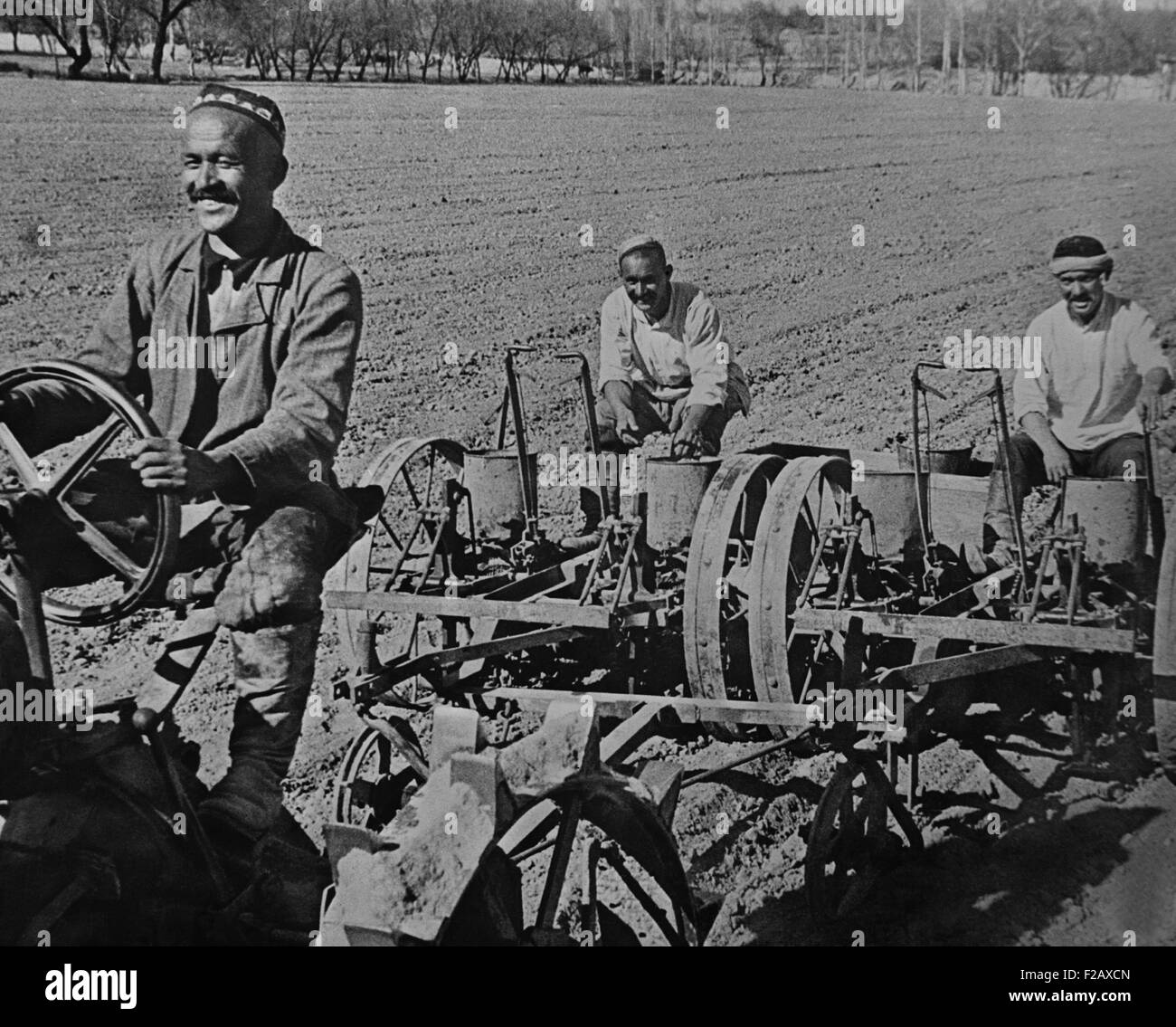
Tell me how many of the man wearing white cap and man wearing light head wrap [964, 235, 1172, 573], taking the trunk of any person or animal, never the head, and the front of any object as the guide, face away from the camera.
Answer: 0

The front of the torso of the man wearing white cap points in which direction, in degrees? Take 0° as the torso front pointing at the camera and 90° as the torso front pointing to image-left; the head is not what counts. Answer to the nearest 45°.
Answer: approximately 45°

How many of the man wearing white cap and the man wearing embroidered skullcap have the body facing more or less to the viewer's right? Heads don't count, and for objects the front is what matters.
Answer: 0

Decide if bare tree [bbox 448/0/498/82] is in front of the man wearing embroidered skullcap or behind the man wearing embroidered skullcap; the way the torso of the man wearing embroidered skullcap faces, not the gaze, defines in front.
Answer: behind

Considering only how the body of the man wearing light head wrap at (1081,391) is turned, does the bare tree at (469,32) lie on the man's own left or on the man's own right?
on the man's own right

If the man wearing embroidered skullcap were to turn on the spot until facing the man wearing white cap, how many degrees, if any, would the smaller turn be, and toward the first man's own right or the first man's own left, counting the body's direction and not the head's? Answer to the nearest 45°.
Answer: approximately 180°

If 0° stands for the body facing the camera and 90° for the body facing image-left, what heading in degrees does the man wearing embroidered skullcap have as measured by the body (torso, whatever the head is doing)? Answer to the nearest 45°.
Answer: approximately 45°
